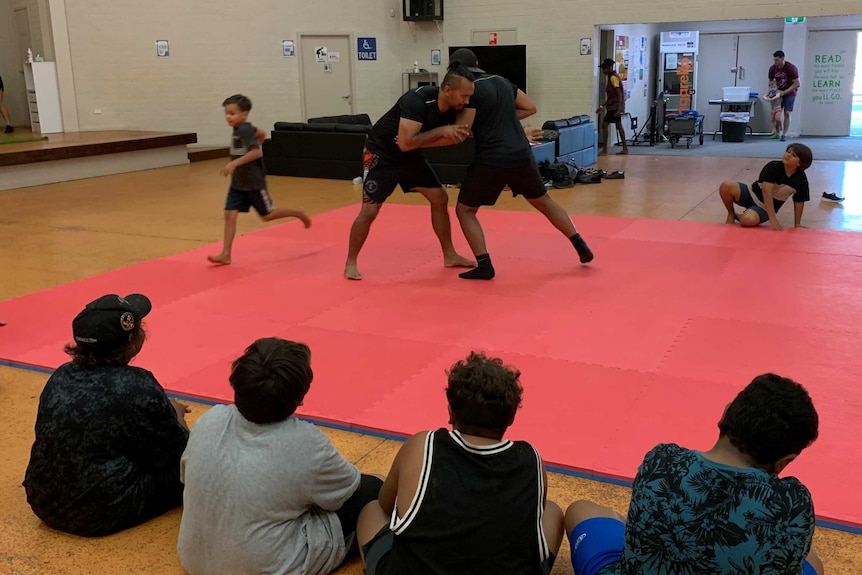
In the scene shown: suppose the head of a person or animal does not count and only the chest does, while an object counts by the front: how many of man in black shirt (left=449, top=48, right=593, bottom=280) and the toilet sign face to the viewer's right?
0

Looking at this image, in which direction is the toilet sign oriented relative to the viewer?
toward the camera

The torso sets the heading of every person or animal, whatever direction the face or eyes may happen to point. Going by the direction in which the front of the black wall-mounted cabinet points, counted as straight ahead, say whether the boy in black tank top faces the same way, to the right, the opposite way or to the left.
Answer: the opposite way

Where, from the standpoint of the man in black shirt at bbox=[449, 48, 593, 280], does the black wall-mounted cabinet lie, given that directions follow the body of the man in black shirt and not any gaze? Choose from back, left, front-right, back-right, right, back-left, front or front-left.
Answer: front-right

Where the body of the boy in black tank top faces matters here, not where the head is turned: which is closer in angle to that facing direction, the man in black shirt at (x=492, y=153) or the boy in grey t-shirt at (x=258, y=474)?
the man in black shirt

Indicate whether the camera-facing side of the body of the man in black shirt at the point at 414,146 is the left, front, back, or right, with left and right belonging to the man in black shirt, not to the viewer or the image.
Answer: right

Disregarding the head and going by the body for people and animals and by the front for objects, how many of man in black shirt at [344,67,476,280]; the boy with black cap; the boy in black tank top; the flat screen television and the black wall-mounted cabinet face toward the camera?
2

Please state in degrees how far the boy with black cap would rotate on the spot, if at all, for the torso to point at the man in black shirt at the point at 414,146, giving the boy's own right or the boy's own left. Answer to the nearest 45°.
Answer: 0° — they already face them

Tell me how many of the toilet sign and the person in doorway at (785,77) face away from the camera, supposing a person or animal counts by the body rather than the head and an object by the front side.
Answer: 0

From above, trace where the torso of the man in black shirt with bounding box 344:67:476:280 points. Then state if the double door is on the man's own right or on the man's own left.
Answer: on the man's own left

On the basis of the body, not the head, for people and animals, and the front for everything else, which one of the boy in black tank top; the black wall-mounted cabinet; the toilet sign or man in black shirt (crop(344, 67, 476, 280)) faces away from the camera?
the boy in black tank top

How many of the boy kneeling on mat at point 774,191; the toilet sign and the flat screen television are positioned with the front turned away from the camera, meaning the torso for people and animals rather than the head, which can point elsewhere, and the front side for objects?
0

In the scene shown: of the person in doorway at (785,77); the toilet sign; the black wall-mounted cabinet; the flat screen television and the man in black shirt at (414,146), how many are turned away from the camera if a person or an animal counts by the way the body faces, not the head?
0

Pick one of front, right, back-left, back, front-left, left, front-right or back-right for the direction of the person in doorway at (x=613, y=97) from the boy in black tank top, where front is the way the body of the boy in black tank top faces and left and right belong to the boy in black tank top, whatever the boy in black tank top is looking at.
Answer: front

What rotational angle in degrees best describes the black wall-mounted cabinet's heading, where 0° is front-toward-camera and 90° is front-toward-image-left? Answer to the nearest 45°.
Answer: approximately 0°

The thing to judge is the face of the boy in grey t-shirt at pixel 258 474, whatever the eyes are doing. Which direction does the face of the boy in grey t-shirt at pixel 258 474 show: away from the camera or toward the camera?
away from the camera

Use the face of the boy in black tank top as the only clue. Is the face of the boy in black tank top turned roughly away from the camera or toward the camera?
away from the camera

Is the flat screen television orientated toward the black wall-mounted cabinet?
no
